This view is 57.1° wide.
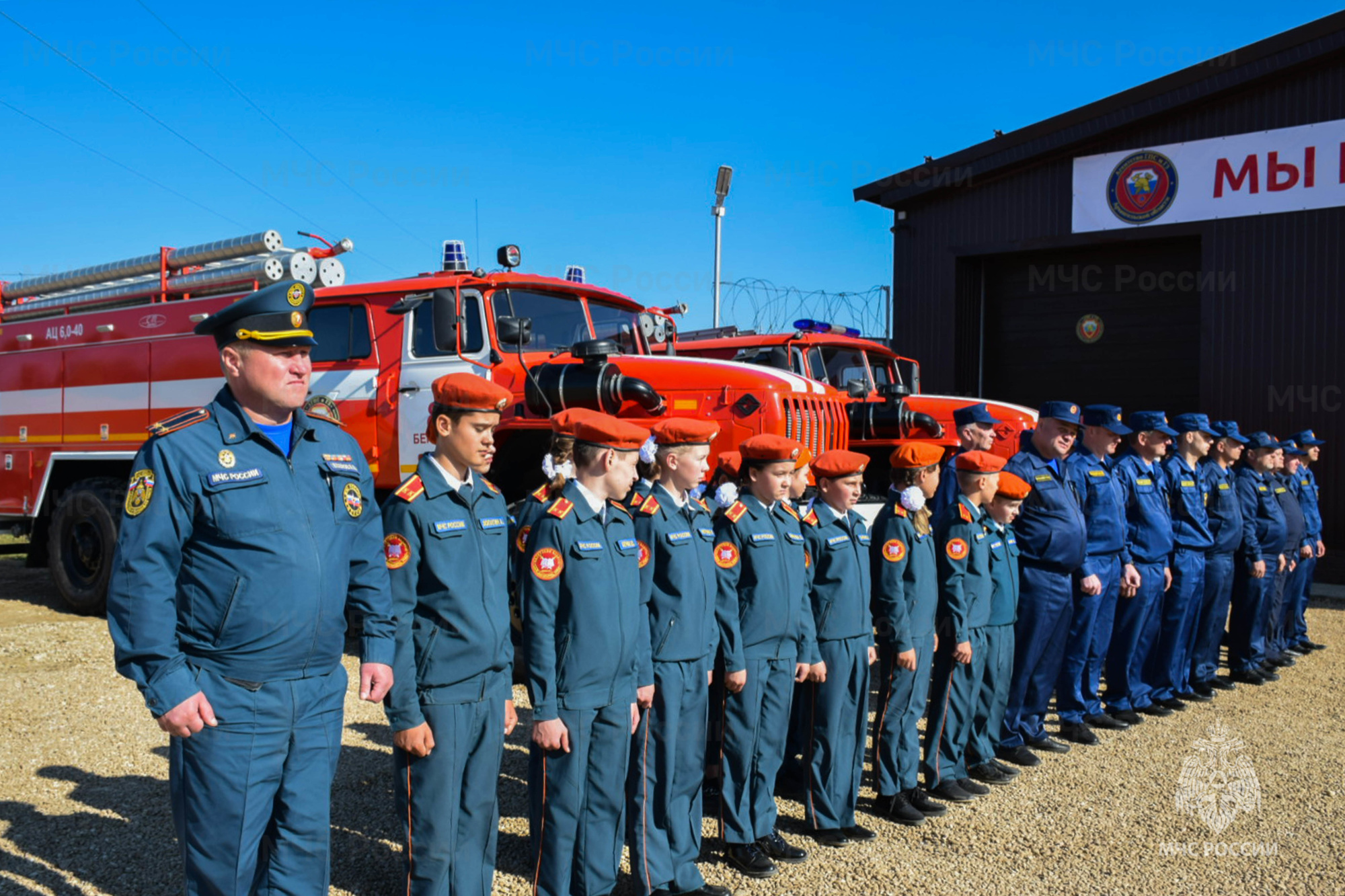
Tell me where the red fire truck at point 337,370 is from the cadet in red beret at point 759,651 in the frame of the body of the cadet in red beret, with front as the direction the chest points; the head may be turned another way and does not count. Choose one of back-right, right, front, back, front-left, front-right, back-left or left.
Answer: back

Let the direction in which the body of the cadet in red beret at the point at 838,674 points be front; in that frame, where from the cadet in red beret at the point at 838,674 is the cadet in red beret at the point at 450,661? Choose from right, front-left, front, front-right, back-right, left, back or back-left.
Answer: right

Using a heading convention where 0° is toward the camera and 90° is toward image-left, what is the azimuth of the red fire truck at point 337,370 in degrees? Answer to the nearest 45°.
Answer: approximately 315°

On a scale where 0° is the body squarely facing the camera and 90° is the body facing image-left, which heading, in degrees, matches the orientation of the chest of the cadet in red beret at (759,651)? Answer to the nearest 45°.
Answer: approximately 315°

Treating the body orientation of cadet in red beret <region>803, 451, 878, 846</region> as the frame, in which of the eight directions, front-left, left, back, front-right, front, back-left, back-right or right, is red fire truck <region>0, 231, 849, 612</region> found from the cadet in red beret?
back

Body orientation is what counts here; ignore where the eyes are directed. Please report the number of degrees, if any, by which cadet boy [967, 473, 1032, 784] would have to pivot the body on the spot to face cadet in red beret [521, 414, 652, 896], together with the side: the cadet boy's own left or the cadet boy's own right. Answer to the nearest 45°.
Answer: approximately 90° to the cadet boy's own right

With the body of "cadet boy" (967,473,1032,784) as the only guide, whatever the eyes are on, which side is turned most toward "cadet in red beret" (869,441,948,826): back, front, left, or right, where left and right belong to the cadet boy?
right

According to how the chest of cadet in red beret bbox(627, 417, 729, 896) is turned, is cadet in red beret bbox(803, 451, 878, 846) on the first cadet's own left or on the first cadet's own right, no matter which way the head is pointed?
on the first cadet's own left

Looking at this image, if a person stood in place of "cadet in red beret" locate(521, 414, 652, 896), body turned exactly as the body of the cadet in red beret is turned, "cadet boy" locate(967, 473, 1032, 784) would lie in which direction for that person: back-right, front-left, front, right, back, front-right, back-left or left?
left
